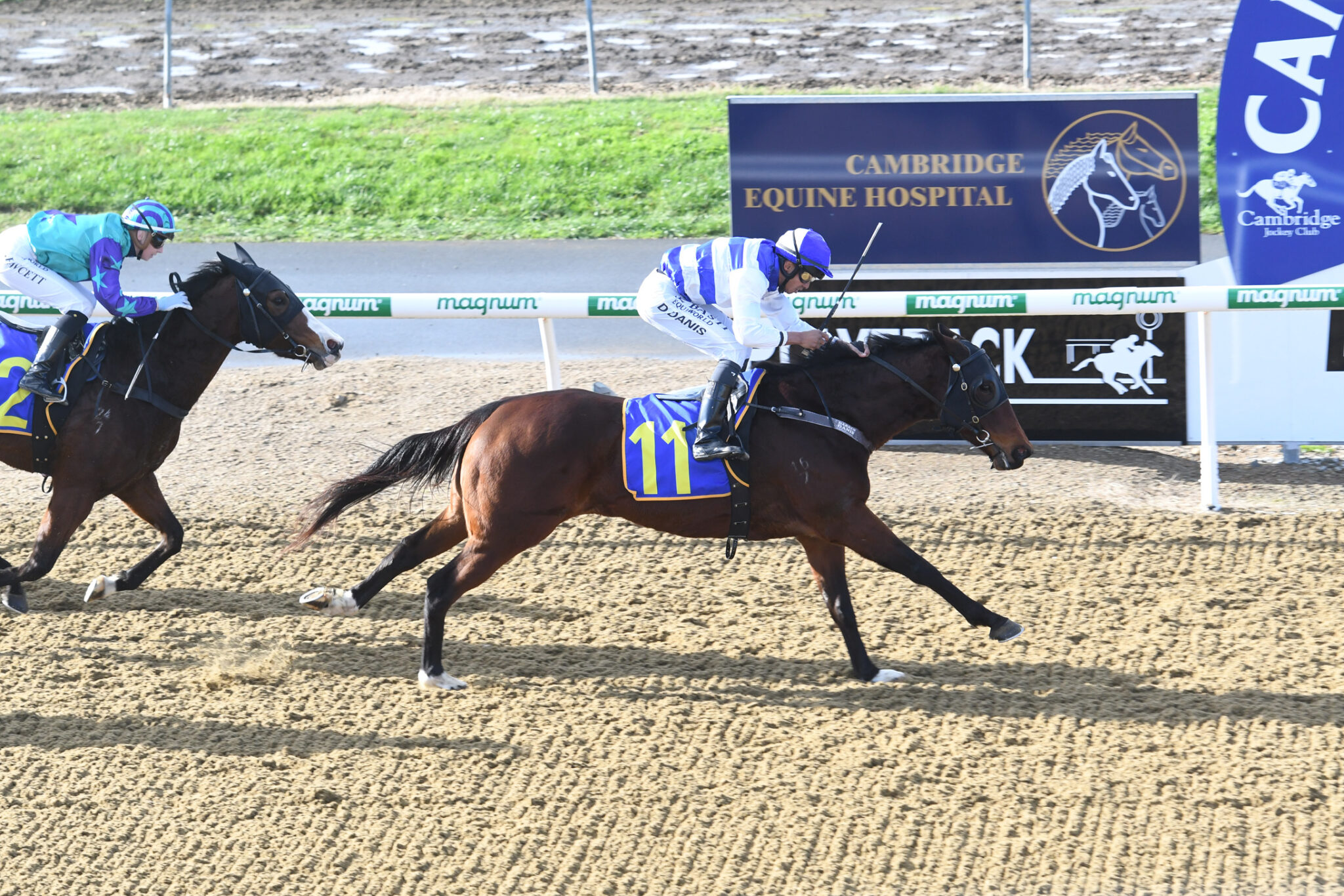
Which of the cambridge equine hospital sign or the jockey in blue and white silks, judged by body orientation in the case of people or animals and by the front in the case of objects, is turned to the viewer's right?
the jockey in blue and white silks

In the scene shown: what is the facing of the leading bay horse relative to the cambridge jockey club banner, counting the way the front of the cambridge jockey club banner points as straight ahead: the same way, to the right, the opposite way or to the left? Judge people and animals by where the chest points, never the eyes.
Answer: to the left

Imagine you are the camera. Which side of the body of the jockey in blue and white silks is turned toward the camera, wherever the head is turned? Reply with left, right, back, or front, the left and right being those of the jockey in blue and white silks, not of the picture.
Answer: right

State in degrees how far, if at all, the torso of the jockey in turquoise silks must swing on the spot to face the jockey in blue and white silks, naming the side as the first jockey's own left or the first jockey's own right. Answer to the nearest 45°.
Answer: approximately 45° to the first jockey's own right

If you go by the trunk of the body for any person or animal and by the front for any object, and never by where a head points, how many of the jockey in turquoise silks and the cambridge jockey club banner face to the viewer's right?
1

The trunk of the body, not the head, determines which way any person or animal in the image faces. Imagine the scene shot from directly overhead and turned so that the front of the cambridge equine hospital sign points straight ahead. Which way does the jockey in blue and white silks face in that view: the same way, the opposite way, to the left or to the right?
to the left

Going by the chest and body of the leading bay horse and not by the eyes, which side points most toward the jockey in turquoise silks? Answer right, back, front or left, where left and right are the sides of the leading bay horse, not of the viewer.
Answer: back

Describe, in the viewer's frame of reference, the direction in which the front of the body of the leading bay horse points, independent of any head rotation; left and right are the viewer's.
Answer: facing to the right of the viewer

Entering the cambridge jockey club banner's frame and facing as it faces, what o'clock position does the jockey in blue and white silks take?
The jockey in blue and white silks is roughly at 1 o'clock from the cambridge jockey club banner.

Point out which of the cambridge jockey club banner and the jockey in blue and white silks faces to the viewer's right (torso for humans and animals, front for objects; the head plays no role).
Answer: the jockey in blue and white silks

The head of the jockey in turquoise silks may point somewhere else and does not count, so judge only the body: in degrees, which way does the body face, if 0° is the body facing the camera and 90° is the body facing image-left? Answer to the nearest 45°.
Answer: approximately 270°
